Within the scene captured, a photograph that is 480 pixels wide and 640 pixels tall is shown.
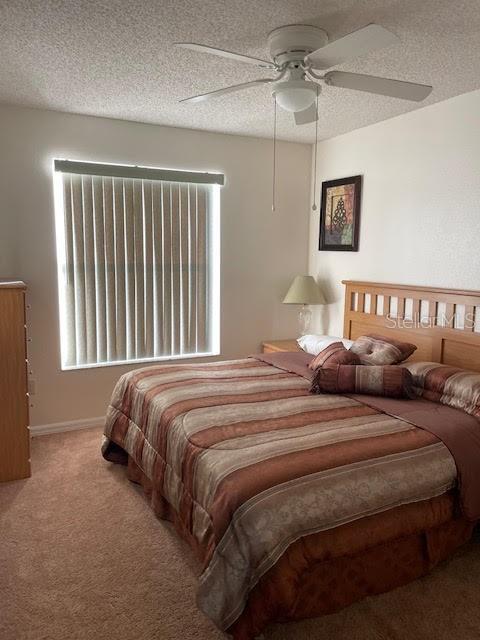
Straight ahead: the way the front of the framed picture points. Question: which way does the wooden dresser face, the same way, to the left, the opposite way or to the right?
the opposite way

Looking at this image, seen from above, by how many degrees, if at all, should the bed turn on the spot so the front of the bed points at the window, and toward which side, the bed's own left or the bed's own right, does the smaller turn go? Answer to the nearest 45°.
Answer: approximately 90° to the bed's own right

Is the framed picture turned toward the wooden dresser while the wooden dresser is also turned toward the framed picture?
yes

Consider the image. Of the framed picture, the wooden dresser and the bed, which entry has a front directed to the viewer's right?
the wooden dresser

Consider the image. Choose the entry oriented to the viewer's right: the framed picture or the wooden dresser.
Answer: the wooden dresser

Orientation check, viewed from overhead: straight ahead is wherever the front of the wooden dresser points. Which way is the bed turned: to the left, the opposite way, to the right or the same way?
the opposite way

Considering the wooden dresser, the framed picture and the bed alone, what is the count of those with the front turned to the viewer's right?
1

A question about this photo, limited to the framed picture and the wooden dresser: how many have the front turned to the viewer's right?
1

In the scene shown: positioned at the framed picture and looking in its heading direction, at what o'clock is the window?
The window is roughly at 1 o'clock from the framed picture.

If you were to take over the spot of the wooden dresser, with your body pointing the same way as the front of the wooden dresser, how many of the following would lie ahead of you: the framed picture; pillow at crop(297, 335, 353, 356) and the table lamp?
3

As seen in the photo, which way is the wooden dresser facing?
to the viewer's right

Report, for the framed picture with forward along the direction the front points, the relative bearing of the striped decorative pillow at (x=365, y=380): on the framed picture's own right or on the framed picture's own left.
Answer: on the framed picture's own left

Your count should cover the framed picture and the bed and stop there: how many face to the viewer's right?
0

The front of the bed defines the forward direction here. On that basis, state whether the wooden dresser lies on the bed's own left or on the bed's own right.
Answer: on the bed's own right

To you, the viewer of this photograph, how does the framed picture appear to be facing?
facing the viewer and to the left of the viewer

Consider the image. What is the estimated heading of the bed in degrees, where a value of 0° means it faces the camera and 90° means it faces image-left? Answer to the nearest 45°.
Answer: approximately 45°

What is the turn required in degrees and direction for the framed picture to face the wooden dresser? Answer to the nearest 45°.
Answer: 0° — it already faces it
